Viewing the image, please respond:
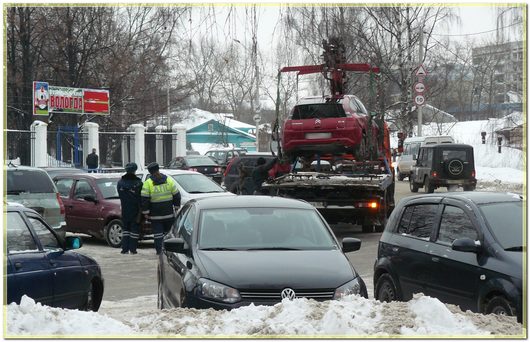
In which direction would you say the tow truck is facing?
away from the camera

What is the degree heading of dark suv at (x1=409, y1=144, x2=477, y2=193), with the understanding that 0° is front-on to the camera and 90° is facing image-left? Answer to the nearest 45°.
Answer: approximately 135°

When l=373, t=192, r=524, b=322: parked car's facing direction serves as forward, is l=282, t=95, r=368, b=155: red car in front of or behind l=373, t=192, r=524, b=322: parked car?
behind

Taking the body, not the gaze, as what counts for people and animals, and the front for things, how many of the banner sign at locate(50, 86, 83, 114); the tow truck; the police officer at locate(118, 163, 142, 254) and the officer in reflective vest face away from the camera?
3

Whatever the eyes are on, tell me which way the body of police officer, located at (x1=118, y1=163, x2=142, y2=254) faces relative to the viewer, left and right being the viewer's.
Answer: facing away from the viewer

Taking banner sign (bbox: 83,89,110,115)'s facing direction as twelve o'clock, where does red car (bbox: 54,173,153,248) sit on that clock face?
The red car is roughly at 12 o'clock from the banner sign.

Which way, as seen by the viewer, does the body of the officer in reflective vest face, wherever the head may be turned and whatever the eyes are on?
away from the camera

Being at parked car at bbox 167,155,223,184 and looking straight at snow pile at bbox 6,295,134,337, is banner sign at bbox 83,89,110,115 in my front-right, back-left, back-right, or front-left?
back-right

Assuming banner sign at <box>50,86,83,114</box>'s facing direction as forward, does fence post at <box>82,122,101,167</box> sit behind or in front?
in front
